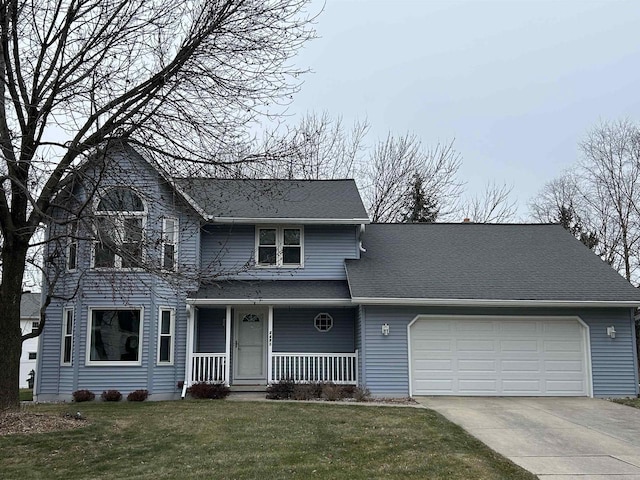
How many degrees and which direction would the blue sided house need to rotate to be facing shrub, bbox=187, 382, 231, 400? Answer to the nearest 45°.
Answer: approximately 90° to its right

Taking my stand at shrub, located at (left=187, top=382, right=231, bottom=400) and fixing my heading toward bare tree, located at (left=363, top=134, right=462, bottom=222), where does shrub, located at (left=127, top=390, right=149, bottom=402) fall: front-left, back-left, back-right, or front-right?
back-left

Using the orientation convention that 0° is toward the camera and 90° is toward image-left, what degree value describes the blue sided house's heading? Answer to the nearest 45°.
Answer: approximately 0°

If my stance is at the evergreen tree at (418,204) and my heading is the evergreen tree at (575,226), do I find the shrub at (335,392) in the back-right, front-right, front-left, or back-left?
back-right

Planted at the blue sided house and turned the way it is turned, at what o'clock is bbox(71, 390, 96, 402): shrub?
The shrub is roughly at 3 o'clock from the blue sided house.

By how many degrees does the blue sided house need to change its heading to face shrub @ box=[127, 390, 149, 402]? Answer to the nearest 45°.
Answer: approximately 90° to its right

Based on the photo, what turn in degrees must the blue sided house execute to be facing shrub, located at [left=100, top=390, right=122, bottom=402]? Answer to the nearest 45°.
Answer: approximately 90° to its right
